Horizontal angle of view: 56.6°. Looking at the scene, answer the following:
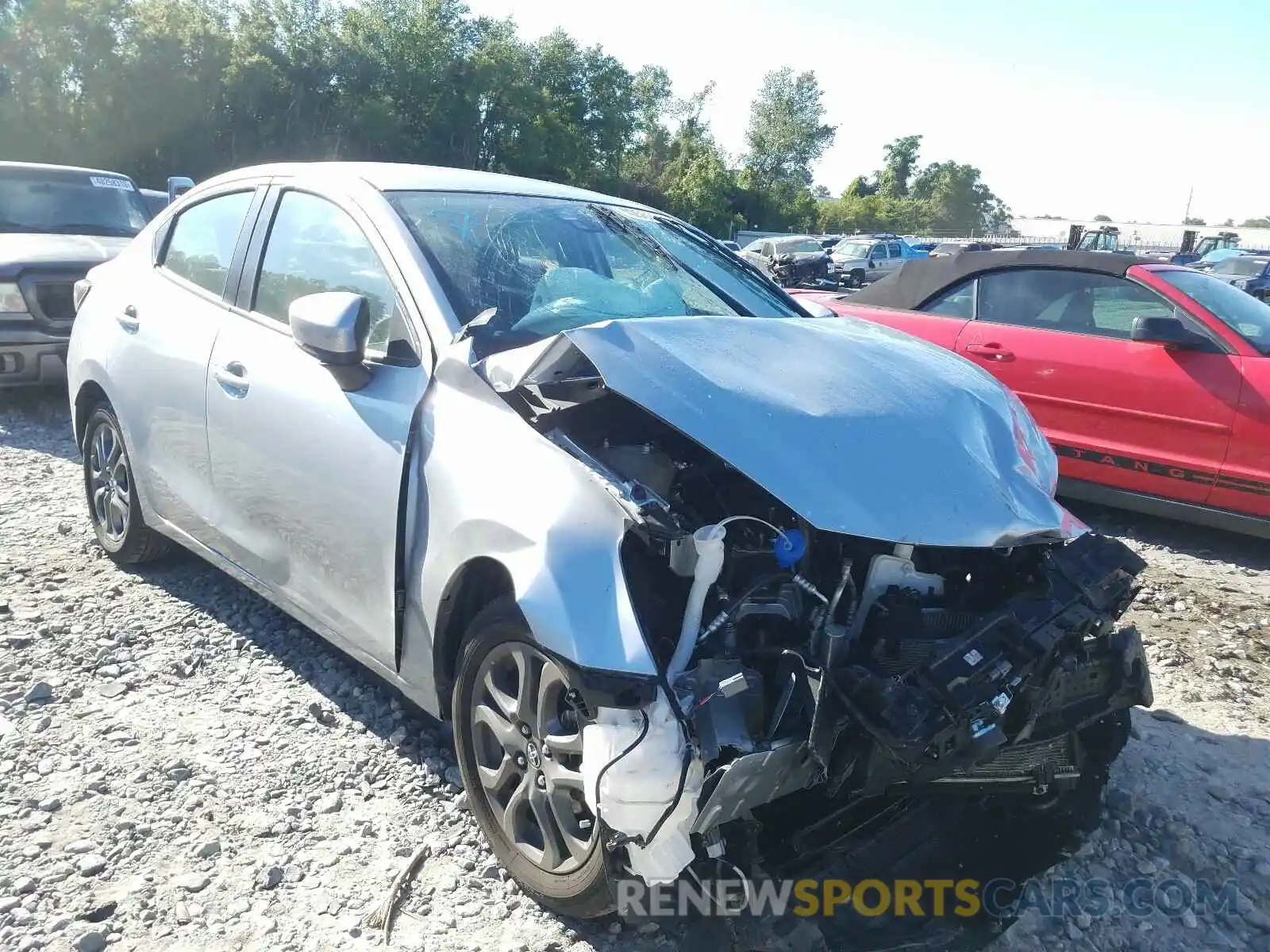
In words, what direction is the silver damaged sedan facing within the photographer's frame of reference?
facing the viewer and to the right of the viewer

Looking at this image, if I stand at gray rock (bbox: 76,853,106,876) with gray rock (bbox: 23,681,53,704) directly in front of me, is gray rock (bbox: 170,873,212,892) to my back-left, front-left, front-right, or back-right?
back-right

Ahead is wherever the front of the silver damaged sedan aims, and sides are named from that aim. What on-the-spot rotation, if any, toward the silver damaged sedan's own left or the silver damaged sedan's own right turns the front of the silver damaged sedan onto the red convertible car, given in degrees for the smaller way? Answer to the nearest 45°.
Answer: approximately 90° to the silver damaged sedan's own left
